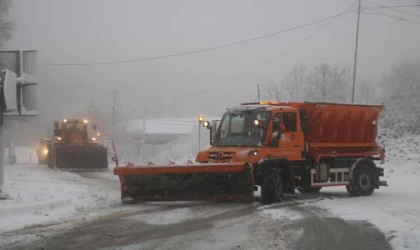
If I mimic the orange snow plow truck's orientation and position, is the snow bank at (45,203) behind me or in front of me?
in front

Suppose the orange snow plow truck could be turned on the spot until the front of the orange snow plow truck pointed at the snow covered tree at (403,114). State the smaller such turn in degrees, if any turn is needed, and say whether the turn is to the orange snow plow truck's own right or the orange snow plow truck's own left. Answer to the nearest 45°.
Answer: approximately 180°

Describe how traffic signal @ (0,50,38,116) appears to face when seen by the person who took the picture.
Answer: facing away from the viewer

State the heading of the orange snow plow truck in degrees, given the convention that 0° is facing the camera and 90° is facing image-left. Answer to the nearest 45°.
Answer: approximately 45°

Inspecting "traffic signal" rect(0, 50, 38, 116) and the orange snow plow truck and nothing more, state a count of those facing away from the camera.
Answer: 1

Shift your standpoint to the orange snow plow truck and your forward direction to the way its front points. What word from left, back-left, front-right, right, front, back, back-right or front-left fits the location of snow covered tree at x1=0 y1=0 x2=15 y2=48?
right

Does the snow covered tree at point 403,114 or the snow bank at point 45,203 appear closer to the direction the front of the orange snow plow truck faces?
the snow bank

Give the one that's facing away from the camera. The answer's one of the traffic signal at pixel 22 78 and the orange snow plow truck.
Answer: the traffic signal
